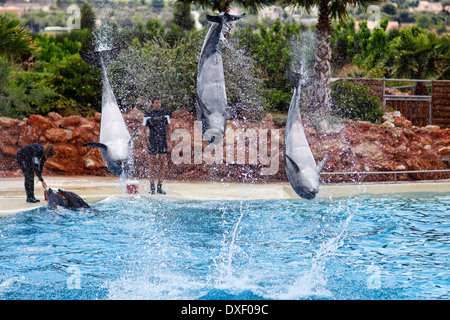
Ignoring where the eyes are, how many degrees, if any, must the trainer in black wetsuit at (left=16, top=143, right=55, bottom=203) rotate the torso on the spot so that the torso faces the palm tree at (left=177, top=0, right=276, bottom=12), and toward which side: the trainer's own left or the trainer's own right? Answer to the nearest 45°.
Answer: approximately 45° to the trainer's own left

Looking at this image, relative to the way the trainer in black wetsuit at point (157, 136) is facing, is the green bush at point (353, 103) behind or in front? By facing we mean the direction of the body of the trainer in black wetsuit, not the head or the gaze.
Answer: behind

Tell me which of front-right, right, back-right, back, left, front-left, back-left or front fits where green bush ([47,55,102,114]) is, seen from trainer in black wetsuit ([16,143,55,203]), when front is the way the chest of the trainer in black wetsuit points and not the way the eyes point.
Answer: left

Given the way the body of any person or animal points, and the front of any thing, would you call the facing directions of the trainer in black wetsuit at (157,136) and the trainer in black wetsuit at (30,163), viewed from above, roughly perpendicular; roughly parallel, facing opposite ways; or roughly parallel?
roughly perpendicular

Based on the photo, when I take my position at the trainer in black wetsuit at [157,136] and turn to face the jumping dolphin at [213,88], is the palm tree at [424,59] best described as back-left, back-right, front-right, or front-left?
back-left

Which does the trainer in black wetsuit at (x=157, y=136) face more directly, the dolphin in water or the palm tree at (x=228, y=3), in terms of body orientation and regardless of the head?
the dolphin in water

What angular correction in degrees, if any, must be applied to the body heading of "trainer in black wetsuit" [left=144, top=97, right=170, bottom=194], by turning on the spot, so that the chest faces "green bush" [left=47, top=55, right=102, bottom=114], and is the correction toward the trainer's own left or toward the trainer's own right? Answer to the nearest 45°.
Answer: approximately 180°

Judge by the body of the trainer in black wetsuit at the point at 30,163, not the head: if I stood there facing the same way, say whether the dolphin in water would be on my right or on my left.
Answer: on my right

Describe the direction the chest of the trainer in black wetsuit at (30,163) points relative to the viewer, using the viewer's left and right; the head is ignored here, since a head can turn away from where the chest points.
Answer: facing to the right of the viewer

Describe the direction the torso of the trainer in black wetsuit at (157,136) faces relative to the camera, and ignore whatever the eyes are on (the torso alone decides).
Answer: toward the camera

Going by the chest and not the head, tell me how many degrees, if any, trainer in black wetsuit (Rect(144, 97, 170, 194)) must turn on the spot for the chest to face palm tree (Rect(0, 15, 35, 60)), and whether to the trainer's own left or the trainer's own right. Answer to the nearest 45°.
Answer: approximately 135° to the trainer's own right

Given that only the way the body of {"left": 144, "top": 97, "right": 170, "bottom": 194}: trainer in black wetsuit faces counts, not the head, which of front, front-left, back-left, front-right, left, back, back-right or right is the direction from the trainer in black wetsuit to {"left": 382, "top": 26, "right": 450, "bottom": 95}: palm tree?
back-left

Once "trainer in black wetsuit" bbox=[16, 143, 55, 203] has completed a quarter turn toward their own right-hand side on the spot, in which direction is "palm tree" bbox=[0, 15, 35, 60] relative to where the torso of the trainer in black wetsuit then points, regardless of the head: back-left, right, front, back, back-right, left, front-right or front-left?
back
